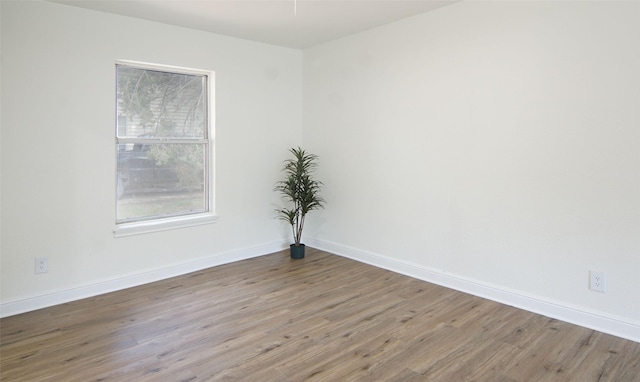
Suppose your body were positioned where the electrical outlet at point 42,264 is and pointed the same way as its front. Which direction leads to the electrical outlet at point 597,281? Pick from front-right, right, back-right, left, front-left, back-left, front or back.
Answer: front-left

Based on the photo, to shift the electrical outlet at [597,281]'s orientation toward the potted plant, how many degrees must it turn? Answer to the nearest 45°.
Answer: approximately 90° to its right

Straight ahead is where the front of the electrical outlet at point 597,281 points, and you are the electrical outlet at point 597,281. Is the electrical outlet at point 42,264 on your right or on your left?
on your right

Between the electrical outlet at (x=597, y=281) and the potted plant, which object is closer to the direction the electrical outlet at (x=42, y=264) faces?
the electrical outlet

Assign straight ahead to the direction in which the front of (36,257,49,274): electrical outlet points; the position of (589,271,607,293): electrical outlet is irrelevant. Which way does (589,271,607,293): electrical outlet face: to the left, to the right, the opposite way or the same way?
to the right

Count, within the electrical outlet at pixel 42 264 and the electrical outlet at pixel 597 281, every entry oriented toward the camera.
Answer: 2

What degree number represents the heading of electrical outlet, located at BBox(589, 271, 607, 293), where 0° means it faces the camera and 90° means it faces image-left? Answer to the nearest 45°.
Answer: approximately 0°

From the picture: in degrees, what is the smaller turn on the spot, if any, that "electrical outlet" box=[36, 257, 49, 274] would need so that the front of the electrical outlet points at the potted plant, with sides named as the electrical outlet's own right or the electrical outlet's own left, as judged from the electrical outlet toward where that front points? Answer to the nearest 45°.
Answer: approximately 90° to the electrical outlet's own left
